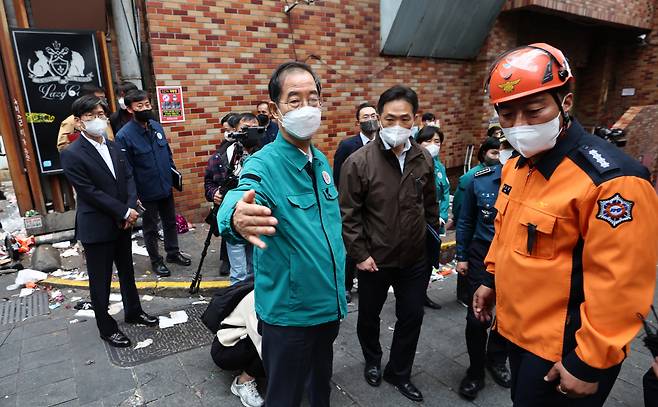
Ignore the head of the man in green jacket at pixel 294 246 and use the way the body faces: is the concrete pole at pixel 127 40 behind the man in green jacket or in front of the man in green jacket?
behind

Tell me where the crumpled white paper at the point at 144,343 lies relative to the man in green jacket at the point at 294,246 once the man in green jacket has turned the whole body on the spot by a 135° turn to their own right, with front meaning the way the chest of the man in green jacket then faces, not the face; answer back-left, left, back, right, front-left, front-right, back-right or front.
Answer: front-right

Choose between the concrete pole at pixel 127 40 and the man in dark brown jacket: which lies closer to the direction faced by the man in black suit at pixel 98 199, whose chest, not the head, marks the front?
the man in dark brown jacket

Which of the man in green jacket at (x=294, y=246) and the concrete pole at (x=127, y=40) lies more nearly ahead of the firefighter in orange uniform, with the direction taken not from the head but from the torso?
the man in green jacket

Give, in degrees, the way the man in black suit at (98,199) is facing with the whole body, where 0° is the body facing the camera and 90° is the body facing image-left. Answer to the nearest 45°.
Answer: approximately 315°

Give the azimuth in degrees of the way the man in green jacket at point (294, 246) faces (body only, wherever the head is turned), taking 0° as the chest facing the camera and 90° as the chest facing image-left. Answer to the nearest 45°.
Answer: approximately 315°
